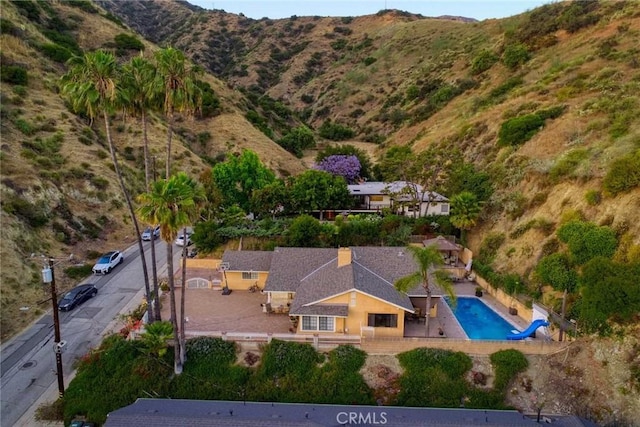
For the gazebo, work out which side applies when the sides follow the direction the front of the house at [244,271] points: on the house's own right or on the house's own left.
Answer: on the house's own left

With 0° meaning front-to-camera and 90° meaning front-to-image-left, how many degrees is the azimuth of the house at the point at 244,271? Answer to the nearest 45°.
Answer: approximately 0°

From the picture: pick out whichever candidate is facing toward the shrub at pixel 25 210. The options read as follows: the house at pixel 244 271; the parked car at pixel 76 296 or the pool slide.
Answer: the pool slide

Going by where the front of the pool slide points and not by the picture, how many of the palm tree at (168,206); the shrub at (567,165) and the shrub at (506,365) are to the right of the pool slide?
1

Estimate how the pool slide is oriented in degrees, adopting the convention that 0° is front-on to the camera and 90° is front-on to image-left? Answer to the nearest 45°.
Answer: approximately 90°

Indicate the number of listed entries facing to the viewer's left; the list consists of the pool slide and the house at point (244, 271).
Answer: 1

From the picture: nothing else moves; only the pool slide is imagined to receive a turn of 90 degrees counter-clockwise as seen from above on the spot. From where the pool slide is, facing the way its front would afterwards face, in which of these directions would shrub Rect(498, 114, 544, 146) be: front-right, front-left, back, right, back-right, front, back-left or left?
back
